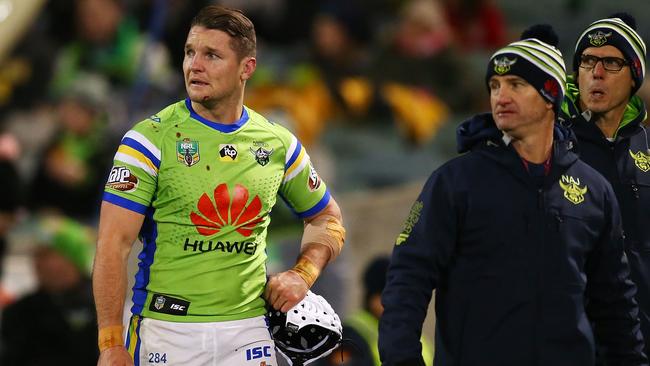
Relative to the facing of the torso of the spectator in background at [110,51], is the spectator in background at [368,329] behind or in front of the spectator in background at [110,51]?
in front

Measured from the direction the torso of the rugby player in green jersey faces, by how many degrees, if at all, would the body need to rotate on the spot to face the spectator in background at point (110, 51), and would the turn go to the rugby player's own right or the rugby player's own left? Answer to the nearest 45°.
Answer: approximately 180°

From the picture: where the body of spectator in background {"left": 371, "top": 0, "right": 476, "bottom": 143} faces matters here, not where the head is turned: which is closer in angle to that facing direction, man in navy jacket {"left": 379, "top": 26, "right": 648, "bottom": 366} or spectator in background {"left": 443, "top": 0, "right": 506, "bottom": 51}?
the man in navy jacket

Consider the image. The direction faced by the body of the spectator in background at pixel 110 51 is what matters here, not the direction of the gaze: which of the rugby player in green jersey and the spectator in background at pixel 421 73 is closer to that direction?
the rugby player in green jersey

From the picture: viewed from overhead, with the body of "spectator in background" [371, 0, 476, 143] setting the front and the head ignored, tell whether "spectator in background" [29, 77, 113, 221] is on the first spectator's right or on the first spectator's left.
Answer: on the first spectator's right

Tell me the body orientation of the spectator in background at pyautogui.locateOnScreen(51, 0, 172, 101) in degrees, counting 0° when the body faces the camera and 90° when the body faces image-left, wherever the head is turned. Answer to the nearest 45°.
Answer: approximately 0°

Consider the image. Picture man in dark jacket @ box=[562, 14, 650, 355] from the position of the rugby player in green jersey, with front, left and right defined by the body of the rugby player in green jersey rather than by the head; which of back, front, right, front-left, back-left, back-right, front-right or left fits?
left

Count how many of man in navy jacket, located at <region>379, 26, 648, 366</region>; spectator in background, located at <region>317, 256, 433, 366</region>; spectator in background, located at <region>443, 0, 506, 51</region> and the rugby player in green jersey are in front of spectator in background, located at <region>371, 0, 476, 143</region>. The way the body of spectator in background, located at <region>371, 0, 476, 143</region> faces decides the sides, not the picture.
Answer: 3

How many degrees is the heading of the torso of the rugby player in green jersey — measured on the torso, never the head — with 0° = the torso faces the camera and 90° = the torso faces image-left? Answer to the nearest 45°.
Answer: approximately 0°

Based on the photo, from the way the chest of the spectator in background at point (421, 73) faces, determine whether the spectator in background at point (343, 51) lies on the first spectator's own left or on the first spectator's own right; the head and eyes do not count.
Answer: on the first spectator's own right

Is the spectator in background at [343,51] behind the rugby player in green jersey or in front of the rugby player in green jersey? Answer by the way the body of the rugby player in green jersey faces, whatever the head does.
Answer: behind
